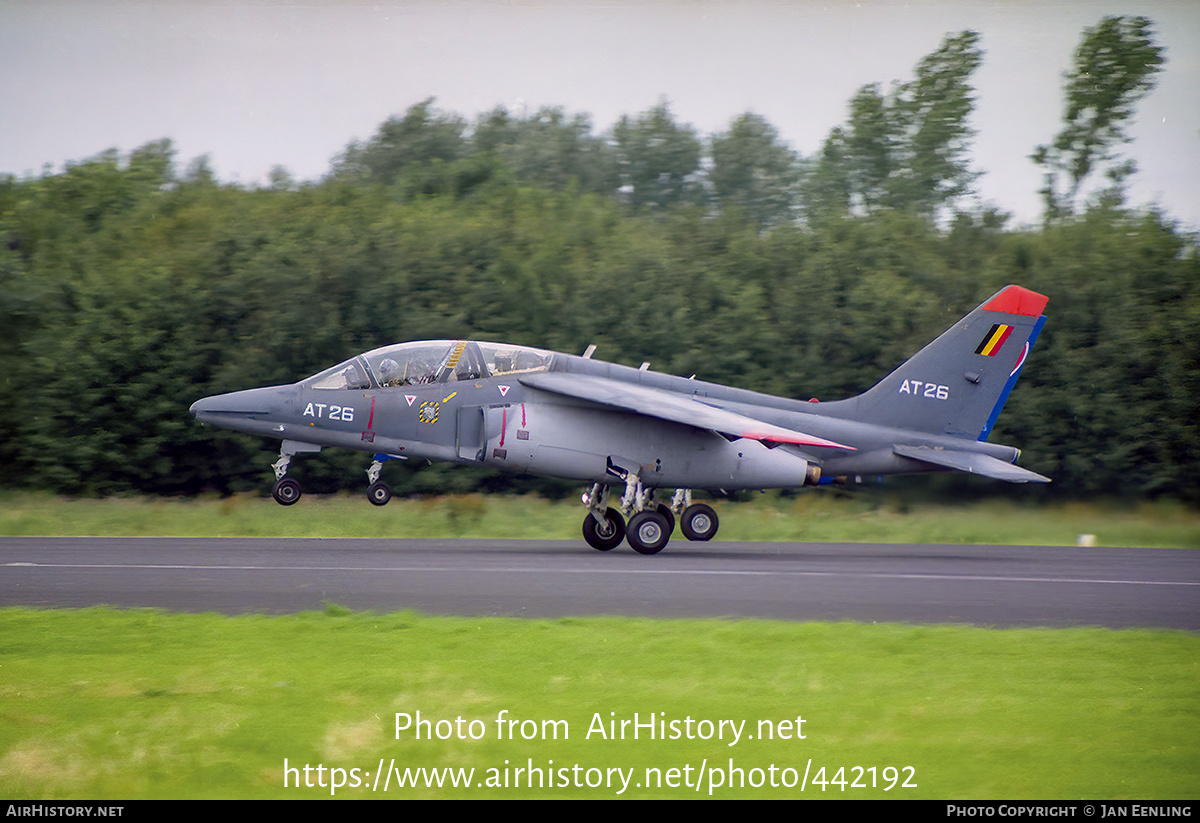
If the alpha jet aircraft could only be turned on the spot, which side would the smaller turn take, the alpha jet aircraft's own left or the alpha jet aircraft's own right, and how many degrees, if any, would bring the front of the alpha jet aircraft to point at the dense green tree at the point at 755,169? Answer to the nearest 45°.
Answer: approximately 90° to the alpha jet aircraft's own right

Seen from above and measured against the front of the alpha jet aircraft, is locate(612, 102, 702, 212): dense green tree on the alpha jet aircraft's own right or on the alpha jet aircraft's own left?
on the alpha jet aircraft's own right

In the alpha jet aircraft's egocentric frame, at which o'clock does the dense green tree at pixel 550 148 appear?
The dense green tree is roughly at 3 o'clock from the alpha jet aircraft.

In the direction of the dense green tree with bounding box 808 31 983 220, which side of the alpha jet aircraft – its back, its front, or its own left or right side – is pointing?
right

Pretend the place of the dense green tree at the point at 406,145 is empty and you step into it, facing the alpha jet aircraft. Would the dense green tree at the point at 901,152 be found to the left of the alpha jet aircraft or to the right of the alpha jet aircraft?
left

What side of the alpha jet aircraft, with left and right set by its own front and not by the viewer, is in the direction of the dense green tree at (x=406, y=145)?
right

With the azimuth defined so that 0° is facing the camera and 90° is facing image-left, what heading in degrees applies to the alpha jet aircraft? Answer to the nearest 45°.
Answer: approximately 90°
